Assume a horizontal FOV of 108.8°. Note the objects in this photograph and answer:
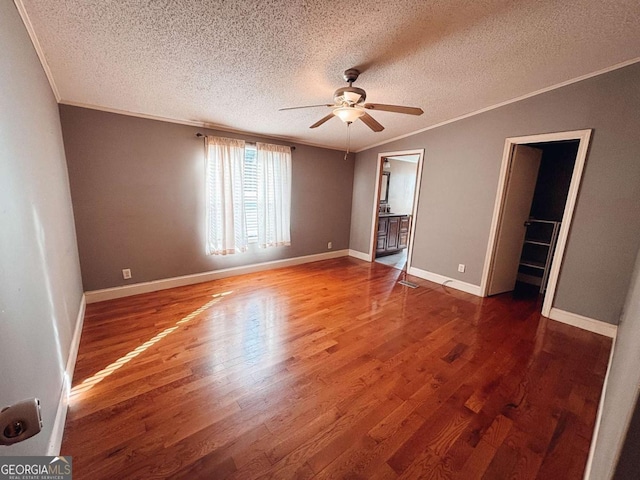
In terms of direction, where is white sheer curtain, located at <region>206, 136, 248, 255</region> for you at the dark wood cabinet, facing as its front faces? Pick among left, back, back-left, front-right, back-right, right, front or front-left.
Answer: right

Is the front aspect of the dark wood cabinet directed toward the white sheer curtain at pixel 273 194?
no

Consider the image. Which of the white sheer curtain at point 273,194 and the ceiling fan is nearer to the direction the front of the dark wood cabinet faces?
the ceiling fan

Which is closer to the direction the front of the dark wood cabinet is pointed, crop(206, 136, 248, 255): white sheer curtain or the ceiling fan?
the ceiling fan

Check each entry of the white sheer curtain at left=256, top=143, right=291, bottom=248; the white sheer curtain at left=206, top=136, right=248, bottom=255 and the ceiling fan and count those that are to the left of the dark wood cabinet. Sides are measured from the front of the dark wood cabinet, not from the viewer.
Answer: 0

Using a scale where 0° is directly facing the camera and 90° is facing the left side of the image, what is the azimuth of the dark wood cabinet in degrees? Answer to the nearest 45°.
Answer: approximately 315°

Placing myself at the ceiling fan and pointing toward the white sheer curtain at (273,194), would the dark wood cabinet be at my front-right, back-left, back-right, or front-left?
front-right

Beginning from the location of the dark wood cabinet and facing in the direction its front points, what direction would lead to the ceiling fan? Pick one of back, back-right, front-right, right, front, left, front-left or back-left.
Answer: front-right
